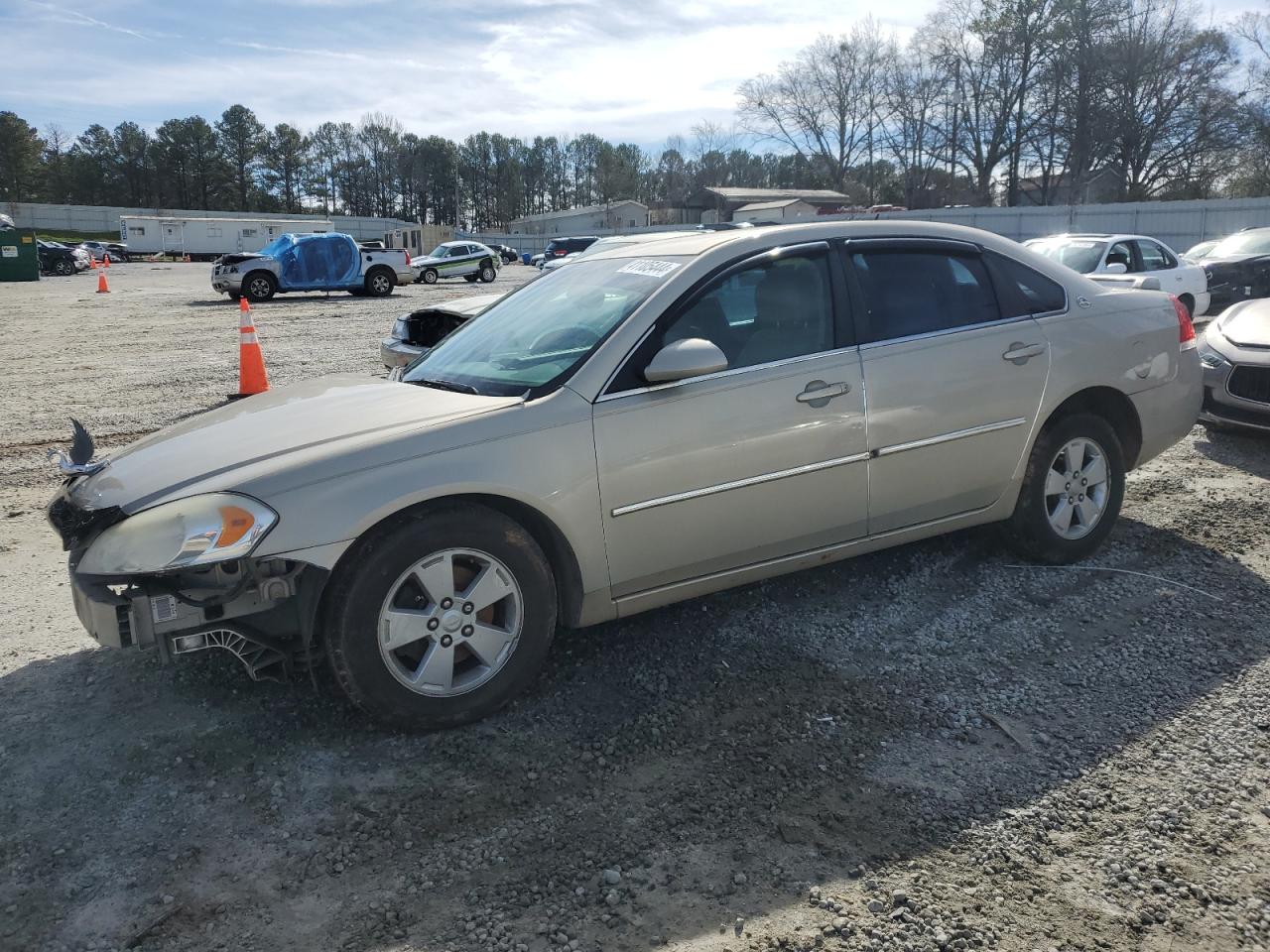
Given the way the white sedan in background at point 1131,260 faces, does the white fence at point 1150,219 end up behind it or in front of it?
behind

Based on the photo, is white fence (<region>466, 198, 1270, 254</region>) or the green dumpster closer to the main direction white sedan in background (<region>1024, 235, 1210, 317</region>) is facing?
the green dumpster

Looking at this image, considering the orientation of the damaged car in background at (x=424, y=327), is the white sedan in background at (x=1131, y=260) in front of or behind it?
behind

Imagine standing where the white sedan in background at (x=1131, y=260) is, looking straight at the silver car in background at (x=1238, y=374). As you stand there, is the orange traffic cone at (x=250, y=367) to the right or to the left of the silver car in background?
right

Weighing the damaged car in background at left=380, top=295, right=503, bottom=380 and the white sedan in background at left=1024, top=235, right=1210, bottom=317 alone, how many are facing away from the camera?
0

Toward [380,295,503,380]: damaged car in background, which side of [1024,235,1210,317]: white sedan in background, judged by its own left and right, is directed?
front

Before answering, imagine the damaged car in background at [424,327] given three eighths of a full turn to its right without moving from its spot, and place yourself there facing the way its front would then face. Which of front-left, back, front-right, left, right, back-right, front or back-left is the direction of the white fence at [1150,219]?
front-right

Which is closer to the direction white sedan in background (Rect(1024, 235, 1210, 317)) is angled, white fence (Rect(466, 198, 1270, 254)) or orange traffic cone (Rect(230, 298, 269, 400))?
the orange traffic cone
